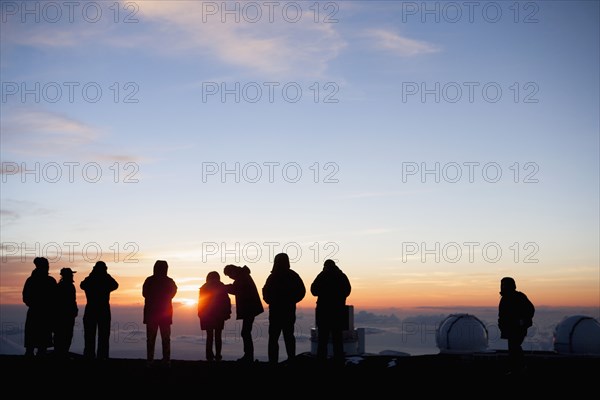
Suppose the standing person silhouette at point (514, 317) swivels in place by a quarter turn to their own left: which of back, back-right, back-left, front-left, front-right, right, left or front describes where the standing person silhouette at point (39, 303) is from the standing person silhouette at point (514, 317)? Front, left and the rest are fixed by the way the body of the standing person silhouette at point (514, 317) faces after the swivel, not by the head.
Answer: right

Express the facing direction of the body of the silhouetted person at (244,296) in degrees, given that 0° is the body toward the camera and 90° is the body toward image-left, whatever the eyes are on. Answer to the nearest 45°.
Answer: approximately 90°

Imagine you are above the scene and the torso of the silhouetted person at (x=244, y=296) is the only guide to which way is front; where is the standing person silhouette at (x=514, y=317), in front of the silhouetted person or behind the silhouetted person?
behind

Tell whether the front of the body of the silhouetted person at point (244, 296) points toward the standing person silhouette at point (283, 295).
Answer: no

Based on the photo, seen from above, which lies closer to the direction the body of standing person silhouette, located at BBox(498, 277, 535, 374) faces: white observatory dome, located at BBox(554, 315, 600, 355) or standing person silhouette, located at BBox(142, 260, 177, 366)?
the standing person silhouette

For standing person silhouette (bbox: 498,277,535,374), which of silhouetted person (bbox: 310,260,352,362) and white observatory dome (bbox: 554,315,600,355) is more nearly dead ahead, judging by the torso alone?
the silhouetted person

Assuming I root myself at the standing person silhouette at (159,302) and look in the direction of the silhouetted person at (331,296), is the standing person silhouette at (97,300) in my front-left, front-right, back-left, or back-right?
back-left

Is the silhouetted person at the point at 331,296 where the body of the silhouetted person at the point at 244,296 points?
no

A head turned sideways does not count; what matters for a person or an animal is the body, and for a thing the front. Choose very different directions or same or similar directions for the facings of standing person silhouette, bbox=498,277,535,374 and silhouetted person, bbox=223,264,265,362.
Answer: same or similar directions

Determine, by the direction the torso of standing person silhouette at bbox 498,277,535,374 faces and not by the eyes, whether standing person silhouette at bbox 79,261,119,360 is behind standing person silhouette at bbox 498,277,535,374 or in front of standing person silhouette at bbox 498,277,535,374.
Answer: in front

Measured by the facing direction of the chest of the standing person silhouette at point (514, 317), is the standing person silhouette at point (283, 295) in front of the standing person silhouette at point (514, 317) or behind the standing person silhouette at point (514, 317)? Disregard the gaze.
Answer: in front

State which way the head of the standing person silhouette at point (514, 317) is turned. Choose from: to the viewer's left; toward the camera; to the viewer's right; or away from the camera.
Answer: to the viewer's left

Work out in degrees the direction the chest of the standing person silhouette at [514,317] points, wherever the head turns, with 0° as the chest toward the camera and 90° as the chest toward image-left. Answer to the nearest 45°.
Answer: approximately 90°

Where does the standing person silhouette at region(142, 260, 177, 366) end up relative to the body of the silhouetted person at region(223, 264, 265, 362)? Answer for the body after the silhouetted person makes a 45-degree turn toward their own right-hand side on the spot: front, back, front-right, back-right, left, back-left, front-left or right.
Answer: front-left

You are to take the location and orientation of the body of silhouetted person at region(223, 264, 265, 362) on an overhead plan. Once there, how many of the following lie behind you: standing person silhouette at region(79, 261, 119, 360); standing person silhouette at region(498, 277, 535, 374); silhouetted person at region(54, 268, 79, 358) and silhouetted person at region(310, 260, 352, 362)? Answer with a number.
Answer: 2
